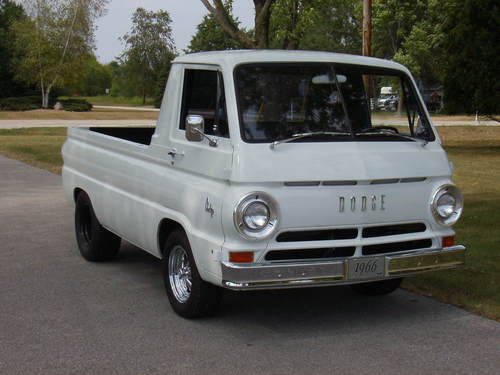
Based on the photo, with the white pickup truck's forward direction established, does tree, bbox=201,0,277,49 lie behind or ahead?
behind

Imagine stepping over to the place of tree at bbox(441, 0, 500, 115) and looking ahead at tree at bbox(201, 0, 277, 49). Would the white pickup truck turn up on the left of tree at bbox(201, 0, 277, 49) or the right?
left

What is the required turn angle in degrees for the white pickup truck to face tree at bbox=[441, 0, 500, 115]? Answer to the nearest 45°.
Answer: approximately 135° to its left

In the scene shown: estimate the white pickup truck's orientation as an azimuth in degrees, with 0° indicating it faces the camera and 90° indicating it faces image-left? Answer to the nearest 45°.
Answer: approximately 315°
